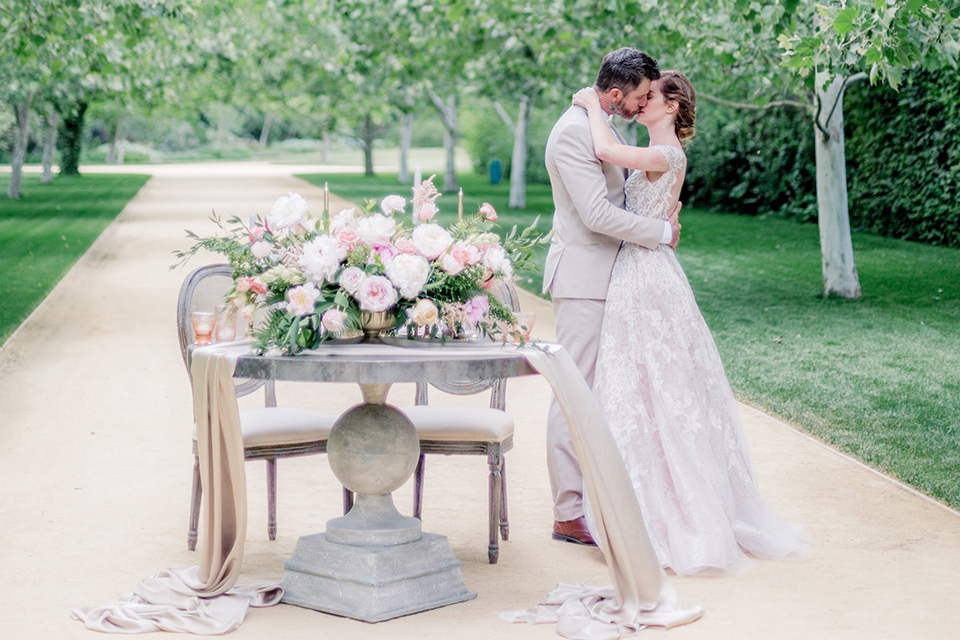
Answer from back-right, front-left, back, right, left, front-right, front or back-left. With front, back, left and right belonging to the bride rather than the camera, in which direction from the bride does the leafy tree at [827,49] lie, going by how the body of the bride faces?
right

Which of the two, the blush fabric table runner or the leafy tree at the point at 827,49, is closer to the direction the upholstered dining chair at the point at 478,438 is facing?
the blush fabric table runner

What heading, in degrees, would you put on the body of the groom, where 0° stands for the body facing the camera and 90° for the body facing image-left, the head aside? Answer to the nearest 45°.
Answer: approximately 270°

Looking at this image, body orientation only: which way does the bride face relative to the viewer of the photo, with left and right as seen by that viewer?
facing to the left of the viewer

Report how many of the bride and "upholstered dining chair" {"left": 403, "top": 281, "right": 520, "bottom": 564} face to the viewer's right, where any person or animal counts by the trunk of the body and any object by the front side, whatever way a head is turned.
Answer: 0

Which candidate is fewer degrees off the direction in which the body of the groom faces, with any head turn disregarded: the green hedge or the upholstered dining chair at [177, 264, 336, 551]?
the green hedge

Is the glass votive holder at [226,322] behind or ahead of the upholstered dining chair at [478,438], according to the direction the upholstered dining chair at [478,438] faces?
ahead

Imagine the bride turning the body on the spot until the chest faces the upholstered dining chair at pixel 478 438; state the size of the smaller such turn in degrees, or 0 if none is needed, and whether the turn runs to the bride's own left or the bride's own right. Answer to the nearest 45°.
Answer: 0° — they already face it

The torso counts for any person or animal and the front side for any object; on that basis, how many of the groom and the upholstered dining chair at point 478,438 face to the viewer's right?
1

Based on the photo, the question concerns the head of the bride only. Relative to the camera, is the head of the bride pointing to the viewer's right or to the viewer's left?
to the viewer's left

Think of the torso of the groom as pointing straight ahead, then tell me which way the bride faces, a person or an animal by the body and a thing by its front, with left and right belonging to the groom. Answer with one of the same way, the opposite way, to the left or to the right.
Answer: the opposite way

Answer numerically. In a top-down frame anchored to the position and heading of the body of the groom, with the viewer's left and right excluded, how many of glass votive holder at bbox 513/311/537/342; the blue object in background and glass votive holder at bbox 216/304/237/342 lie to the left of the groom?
1

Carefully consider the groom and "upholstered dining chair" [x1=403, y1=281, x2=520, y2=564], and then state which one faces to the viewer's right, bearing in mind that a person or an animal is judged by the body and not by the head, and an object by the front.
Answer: the groom

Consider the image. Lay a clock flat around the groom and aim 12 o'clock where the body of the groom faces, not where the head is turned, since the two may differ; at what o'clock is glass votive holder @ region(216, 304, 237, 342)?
The glass votive holder is roughly at 5 o'clock from the groom.
